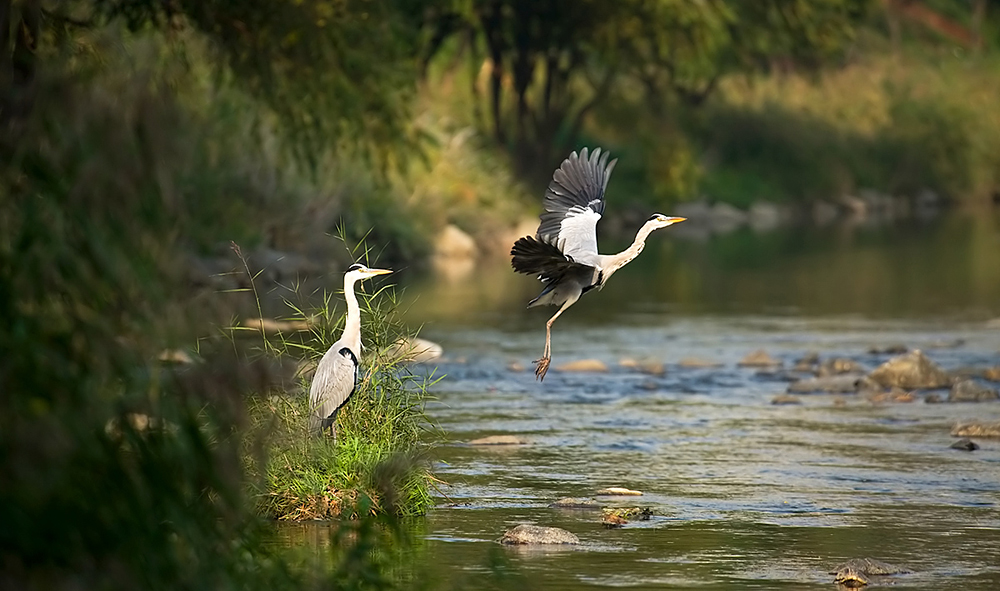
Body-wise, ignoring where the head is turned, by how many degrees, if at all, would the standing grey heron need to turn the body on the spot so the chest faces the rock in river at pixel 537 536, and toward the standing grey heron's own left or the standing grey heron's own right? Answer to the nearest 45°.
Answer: approximately 45° to the standing grey heron's own right

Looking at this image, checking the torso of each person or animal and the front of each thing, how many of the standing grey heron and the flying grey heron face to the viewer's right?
2

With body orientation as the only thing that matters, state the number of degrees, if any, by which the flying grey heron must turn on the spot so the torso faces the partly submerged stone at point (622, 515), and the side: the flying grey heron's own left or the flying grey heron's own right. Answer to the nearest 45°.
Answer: approximately 90° to the flying grey heron's own right

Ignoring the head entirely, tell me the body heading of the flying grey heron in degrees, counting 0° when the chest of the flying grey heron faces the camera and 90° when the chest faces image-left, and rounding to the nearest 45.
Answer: approximately 270°

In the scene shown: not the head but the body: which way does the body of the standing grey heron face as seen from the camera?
to the viewer's right

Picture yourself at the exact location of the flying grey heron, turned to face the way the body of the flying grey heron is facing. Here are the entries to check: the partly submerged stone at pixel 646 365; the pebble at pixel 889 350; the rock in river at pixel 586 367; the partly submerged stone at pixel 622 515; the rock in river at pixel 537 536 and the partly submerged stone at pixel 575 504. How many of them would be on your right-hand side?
3
